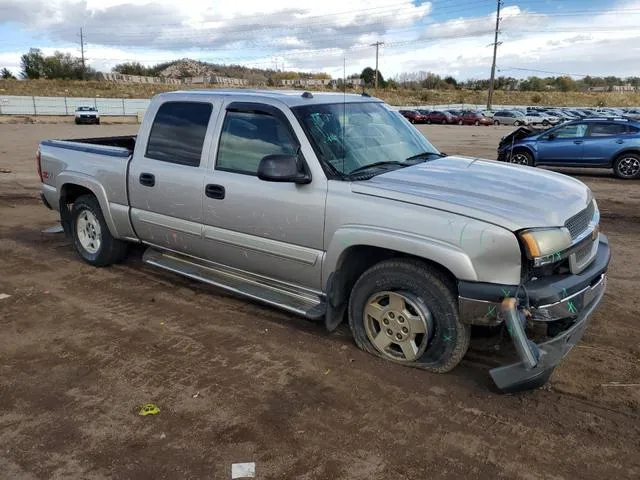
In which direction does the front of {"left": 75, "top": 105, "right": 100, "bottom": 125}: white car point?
toward the camera

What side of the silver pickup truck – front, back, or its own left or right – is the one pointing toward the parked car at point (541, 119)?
left

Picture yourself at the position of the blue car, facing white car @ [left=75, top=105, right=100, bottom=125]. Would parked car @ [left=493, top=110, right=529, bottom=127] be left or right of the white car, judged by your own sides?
right

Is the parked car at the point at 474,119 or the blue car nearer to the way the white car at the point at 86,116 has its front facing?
the blue car

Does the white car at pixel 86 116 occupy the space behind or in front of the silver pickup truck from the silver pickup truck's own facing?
behind

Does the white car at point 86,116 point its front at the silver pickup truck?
yes

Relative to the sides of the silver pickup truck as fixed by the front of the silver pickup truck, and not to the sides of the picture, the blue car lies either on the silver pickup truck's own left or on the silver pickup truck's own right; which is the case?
on the silver pickup truck's own left

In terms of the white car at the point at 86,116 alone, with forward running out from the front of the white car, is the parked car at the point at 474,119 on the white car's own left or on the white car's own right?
on the white car's own left

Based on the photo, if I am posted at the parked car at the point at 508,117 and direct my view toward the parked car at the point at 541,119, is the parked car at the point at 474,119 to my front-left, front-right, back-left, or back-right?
back-right

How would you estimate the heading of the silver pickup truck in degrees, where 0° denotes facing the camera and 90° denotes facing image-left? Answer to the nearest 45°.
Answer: approximately 315°

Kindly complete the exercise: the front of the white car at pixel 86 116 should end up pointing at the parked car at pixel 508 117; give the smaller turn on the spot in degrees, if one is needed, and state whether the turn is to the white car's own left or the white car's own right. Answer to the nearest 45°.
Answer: approximately 90° to the white car's own left

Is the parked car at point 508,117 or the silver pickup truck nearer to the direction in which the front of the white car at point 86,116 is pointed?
the silver pickup truck

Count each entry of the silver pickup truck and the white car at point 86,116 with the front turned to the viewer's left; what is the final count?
0
